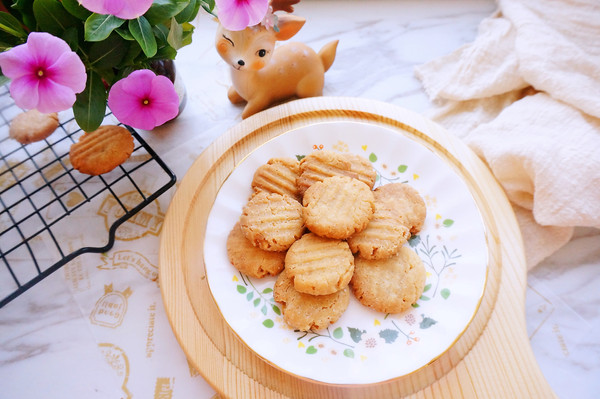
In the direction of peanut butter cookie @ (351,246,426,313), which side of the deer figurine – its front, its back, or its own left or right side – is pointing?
left

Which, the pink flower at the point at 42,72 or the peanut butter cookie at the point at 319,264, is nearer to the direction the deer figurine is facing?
the pink flower

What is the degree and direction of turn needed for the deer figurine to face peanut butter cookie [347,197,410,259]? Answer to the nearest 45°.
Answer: approximately 90° to its left

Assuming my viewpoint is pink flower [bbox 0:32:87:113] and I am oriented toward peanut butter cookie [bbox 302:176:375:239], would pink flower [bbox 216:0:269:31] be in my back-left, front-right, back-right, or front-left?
front-left

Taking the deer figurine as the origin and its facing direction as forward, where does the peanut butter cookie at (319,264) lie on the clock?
The peanut butter cookie is roughly at 10 o'clock from the deer figurine.

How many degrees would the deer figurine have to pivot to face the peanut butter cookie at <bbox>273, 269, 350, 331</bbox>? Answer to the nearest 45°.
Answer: approximately 45° to its left

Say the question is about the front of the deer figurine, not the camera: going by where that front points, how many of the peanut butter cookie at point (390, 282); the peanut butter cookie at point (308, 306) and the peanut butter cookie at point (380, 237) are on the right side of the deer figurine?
0

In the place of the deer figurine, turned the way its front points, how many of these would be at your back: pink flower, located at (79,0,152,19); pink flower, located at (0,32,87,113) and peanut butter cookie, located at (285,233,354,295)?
0

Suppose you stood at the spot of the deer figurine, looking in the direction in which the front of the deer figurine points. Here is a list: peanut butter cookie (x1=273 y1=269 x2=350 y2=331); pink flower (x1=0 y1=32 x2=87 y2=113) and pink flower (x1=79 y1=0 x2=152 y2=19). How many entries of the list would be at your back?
0
